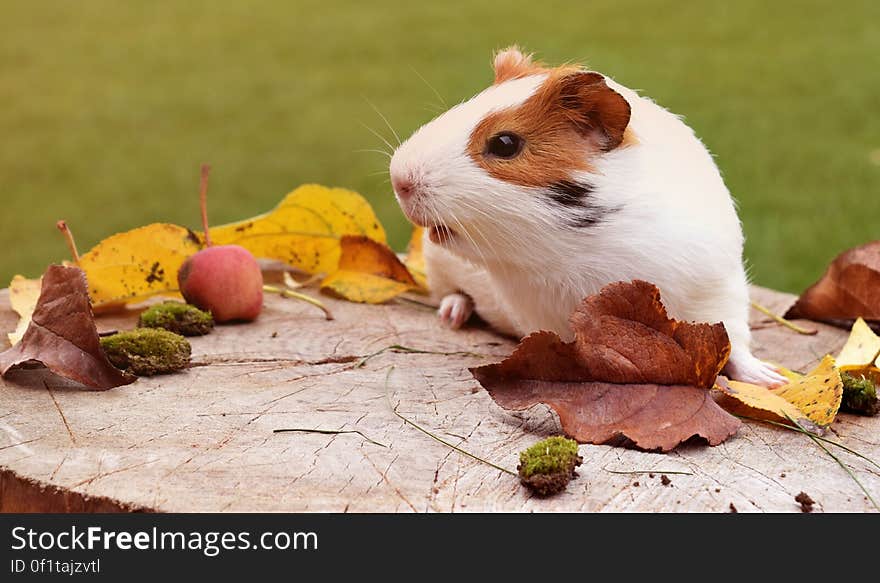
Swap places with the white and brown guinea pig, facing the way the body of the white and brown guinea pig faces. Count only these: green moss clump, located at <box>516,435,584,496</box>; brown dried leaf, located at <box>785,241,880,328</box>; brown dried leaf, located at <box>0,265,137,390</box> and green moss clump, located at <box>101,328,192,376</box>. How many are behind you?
1

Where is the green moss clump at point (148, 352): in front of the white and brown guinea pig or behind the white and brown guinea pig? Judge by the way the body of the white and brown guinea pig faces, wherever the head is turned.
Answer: in front

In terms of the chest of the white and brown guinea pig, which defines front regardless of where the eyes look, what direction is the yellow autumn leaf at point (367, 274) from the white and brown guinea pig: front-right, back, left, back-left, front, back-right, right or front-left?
right

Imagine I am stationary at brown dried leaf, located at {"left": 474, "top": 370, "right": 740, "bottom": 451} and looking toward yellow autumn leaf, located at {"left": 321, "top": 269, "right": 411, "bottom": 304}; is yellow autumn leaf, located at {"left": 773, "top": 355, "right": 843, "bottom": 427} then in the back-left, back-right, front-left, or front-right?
back-right

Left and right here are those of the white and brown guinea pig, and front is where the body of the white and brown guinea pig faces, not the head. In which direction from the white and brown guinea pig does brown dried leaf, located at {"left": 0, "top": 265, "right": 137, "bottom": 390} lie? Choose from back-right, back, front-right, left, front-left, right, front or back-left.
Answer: front-right

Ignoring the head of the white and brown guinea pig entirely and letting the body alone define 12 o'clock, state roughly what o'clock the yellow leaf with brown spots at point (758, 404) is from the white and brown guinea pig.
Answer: The yellow leaf with brown spots is roughly at 8 o'clock from the white and brown guinea pig.

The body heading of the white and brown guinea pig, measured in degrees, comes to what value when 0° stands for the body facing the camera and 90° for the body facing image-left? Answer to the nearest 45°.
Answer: approximately 45°

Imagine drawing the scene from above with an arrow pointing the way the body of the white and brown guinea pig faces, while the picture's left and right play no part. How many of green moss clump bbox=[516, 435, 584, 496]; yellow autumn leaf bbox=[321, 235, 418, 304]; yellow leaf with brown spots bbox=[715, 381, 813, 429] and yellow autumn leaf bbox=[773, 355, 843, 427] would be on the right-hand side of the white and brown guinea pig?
1

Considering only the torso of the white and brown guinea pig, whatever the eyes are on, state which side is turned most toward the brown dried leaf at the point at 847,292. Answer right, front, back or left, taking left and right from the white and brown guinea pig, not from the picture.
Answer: back

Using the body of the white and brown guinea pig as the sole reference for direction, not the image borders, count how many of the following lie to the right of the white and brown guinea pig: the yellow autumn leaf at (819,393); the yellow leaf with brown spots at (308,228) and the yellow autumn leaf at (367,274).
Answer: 2

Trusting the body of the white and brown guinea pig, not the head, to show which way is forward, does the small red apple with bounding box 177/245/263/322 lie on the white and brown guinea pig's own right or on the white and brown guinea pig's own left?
on the white and brown guinea pig's own right
